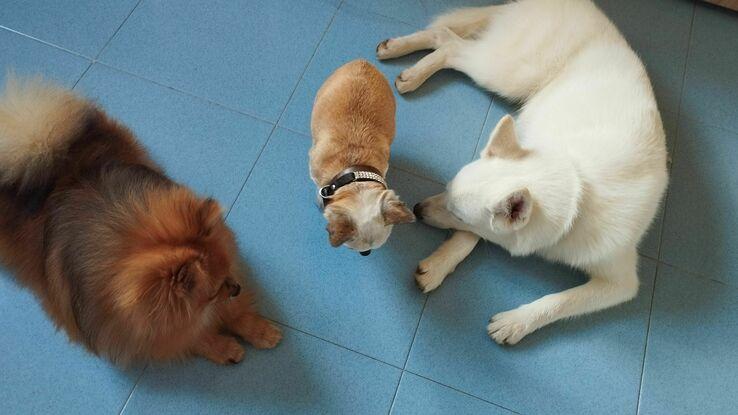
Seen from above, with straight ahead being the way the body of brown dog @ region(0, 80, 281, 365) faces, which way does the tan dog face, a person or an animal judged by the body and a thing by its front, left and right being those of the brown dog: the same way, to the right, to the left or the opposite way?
to the right

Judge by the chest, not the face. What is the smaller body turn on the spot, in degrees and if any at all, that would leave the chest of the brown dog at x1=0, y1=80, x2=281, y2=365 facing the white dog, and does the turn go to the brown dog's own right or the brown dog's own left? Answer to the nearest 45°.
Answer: approximately 45° to the brown dog's own left

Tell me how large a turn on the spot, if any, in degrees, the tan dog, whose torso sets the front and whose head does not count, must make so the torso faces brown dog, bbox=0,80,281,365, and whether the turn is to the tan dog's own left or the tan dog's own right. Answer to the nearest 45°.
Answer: approximately 45° to the tan dog's own right

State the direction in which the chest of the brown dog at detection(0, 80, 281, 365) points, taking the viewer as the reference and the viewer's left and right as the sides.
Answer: facing the viewer and to the right of the viewer

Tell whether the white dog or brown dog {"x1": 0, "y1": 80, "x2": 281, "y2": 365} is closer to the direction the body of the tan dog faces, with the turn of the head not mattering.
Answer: the brown dog

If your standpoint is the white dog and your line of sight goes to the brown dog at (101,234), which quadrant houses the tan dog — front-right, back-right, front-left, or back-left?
front-right

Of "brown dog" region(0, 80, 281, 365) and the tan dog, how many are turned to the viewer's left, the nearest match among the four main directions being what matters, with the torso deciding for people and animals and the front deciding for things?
0

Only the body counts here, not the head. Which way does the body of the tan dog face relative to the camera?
toward the camera

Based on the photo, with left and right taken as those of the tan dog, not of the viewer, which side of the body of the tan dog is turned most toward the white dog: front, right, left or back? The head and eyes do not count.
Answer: left
